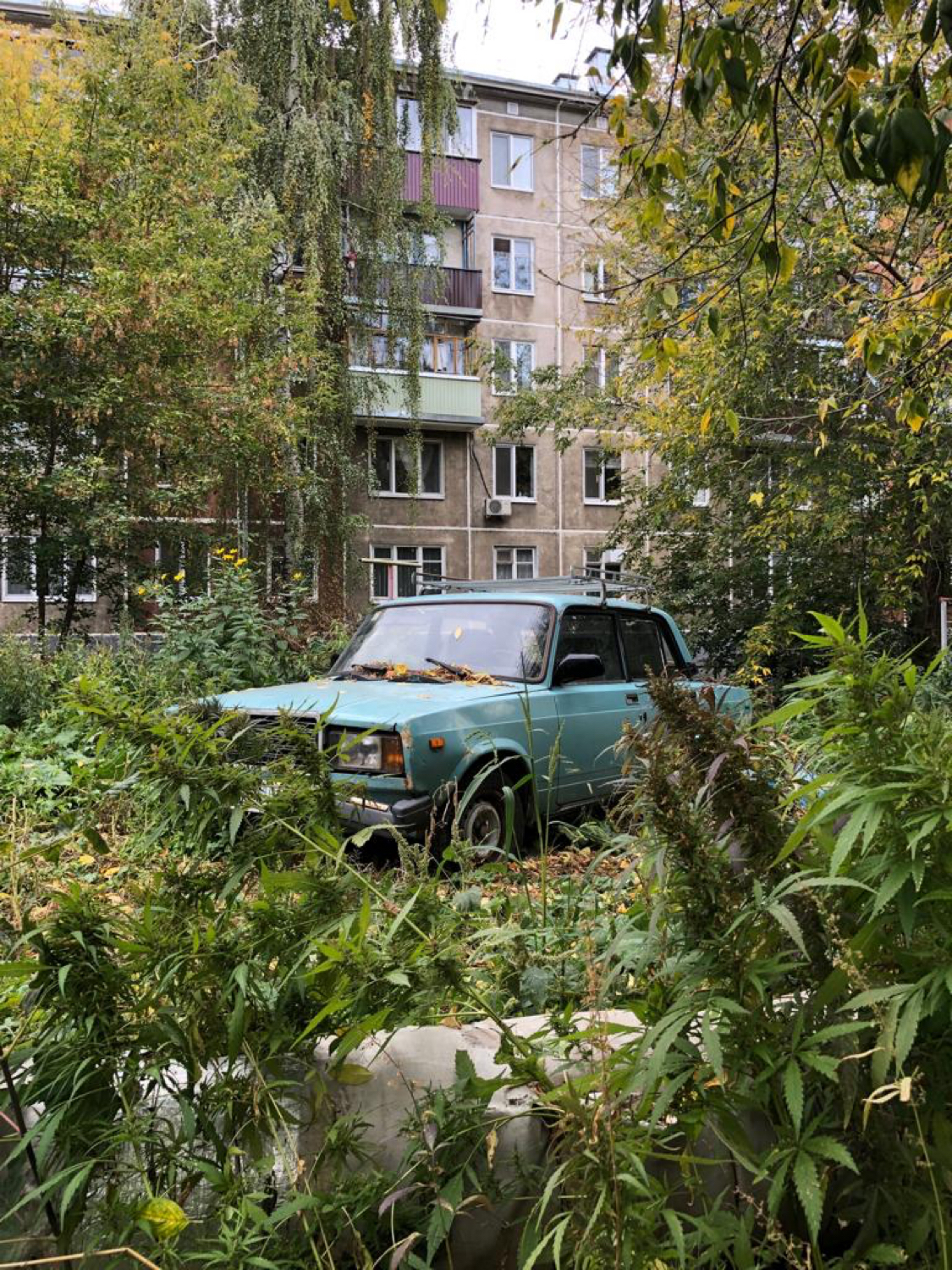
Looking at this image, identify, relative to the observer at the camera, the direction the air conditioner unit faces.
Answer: facing the viewer

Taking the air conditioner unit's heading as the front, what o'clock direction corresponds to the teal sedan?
The teal sedan is roughly at 12 o'clock from the air conditioner unit.

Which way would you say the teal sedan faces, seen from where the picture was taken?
facing the viewer and to the left of the viewer

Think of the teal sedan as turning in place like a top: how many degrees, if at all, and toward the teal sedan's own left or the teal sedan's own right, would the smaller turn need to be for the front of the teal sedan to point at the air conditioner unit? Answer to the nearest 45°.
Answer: approximately 135° to the teal sedan's own right

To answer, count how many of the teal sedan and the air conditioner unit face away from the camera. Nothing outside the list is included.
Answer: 0
